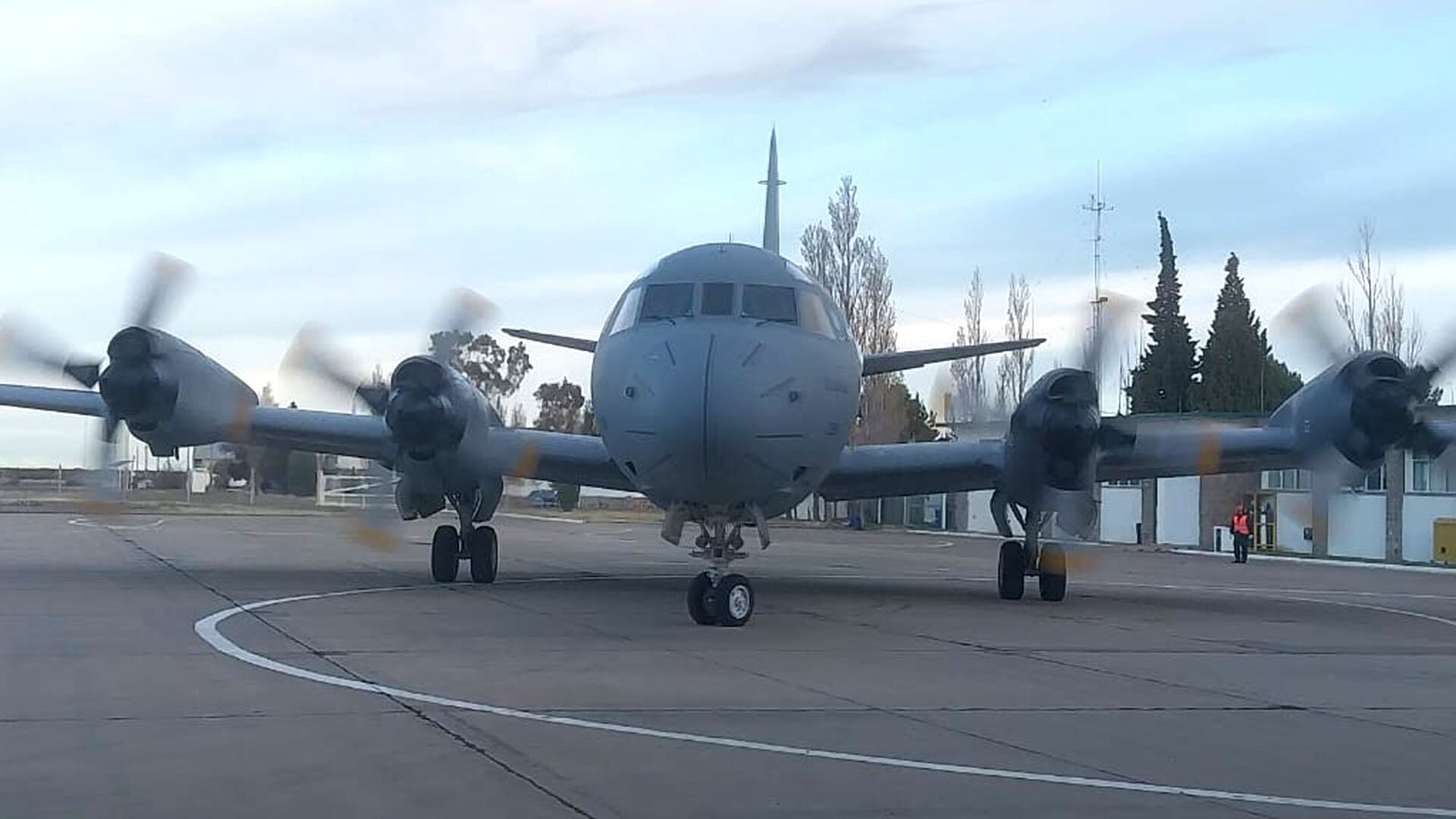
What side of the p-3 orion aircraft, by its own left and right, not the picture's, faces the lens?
front

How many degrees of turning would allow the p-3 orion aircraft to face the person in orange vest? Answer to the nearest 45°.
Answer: approximately 135° to its left

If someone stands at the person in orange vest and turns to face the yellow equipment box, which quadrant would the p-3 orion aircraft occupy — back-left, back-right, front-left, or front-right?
back-right

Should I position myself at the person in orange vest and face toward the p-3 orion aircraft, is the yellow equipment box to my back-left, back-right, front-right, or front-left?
back-left

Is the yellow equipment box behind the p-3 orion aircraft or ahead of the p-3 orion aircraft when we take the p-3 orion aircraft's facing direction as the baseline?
behind
